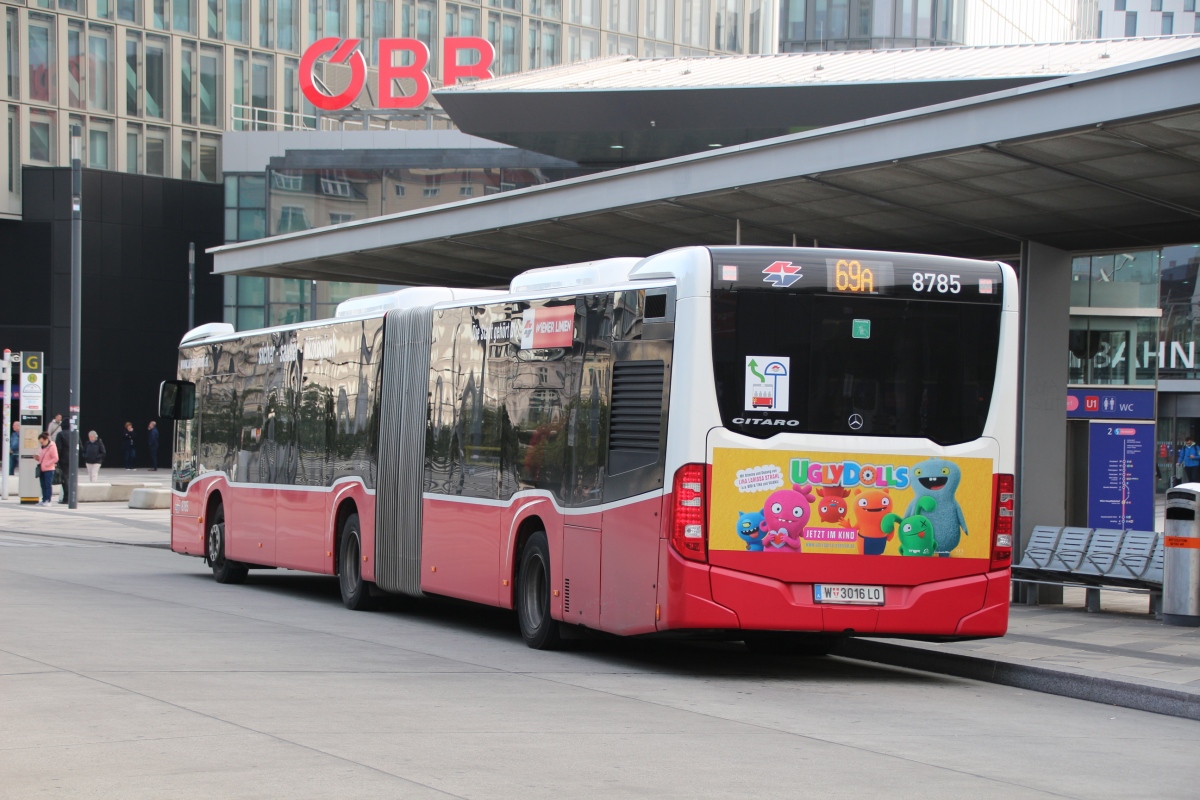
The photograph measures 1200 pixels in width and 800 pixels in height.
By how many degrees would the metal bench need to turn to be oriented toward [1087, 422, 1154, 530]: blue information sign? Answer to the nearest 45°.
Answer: approximately 135° to its right

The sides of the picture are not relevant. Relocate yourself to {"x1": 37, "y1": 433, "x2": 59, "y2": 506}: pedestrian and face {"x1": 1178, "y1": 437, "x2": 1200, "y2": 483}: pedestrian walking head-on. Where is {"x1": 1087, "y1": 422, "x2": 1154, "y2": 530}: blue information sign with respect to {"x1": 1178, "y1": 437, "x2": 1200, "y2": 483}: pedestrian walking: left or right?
right

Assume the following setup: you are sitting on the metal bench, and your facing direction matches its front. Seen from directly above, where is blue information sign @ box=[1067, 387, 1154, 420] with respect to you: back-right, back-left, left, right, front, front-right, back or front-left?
back-right

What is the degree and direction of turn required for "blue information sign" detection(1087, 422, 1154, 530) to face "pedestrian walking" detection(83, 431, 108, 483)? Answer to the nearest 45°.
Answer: approximately 135° to its right

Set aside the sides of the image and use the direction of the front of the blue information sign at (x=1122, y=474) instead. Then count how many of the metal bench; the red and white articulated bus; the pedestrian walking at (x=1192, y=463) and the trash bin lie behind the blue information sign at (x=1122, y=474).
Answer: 1

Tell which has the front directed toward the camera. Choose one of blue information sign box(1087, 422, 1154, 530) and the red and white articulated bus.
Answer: the blue information sign

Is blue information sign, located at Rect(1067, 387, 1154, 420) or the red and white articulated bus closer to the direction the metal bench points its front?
the red and white articulated bus

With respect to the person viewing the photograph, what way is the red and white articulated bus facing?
facing away from the viewer and to the left of the viewer

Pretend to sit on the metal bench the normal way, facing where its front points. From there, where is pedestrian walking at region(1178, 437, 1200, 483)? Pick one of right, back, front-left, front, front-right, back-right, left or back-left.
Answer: back-right

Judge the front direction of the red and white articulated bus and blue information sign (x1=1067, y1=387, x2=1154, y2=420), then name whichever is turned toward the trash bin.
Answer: the blue information sign

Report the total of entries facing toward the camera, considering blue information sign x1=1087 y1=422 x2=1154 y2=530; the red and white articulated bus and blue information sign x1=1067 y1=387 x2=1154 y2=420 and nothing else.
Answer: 2

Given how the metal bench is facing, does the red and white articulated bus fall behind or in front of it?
in front

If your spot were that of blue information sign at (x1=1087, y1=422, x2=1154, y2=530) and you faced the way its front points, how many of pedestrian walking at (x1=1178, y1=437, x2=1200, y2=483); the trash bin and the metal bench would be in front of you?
2

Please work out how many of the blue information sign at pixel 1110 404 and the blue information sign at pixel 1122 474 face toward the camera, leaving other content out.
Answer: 2

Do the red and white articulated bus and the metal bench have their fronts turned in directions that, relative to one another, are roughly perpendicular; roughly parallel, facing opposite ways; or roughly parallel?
roughly perpendicular
